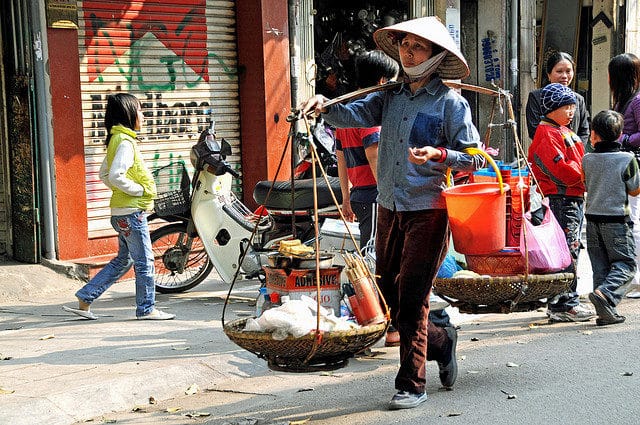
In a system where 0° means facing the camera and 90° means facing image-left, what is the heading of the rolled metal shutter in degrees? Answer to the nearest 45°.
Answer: approximately 0°

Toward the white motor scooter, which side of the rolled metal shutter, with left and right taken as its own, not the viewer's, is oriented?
front

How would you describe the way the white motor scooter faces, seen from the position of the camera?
facing to the left of the viewer

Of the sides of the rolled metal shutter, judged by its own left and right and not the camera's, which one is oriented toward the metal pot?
front

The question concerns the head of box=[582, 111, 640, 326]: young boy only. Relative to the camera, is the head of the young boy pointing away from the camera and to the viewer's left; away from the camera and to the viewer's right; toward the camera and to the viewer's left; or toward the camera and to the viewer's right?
away from the camera and to the viewer's left

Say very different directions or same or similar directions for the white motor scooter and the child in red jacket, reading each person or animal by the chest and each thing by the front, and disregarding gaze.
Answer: very different directions

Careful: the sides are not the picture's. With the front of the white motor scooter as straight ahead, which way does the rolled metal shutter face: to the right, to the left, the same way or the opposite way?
to the left

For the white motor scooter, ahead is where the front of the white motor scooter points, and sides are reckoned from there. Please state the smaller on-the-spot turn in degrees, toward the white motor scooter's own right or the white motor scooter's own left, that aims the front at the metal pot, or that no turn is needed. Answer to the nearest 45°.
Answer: approximately 90° to the white motor scooter's own left

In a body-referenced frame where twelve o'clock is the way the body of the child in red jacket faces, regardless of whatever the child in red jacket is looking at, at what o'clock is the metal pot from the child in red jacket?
The metal pot is roughly at 4 o'clock from the child in red jacket.

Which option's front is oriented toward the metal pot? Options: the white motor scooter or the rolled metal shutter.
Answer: the rolled metal shutter

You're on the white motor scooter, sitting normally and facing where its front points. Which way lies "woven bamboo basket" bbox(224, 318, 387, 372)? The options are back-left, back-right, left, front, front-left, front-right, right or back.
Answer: left

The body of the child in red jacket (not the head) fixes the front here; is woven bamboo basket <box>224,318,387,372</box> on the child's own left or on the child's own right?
on the child's own right
